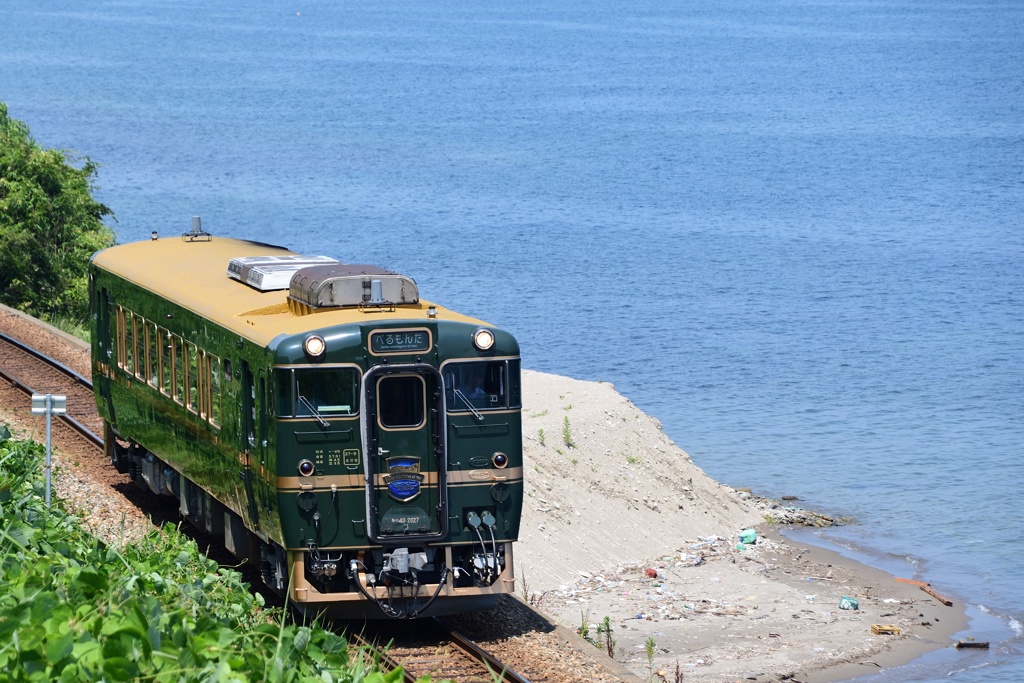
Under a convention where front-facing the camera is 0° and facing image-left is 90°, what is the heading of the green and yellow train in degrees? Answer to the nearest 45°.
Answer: approximately 0°

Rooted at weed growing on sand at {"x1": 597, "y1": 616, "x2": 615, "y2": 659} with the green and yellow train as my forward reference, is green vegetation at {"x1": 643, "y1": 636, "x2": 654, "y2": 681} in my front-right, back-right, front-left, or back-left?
back-left

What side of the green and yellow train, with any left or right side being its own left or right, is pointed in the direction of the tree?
back

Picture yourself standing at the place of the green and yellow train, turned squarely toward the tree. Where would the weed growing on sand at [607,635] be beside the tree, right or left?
right
